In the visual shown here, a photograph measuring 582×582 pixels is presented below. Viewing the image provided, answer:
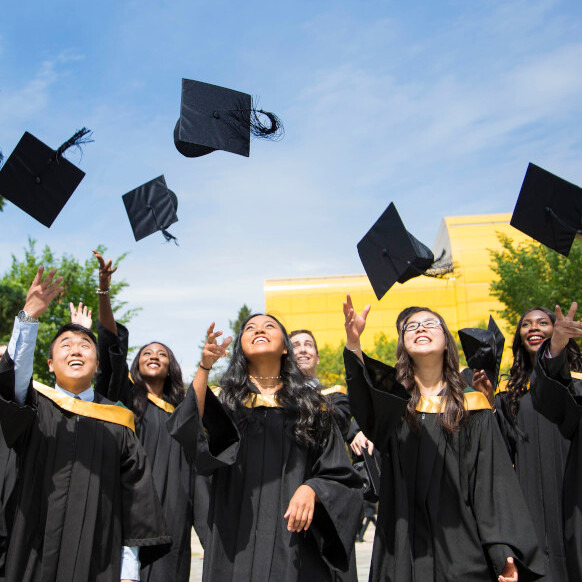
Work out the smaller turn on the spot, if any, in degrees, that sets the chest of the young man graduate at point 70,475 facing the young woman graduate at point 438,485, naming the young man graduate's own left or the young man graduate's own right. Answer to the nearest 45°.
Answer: approximately 90° to the young man graduate's own left

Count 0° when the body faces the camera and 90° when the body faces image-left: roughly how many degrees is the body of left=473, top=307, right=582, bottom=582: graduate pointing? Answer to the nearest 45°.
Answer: approximately 0°

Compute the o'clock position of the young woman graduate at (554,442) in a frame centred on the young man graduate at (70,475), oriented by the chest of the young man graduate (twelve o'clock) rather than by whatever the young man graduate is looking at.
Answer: The young woman graduate is roughly at 9 o'clock from the young man graduate.

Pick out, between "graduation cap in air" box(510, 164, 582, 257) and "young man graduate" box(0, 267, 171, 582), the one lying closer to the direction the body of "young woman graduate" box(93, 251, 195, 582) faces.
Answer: the young man graduate

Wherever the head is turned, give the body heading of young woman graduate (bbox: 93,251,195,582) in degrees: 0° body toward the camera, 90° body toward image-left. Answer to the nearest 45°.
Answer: approximately 0°
